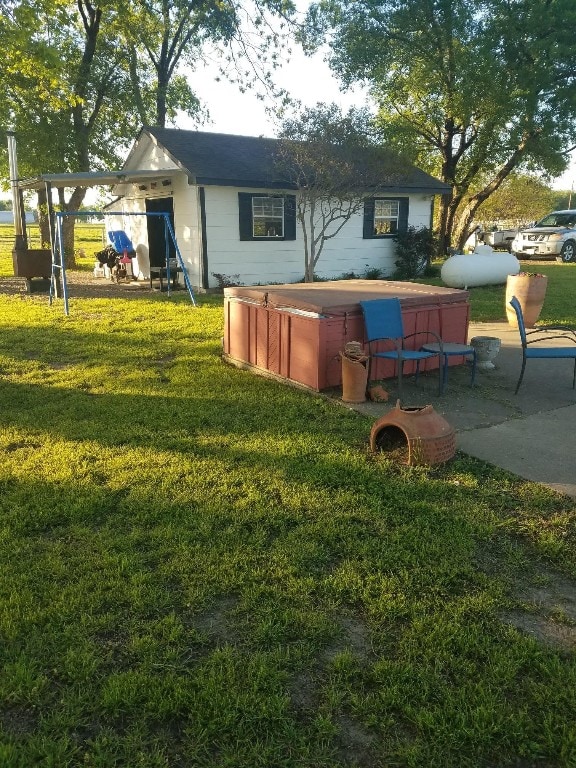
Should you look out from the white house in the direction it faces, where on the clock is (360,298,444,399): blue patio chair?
The blue patio chair is roughly at 10 o'clock from the white house.

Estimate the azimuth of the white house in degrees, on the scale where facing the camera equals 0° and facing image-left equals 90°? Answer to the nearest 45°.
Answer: approximately 45°

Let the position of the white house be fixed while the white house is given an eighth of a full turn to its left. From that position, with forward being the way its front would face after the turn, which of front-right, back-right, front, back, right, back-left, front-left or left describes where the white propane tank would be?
left

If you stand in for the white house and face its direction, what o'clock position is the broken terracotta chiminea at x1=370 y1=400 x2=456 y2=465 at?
The broken terracotta chiminea is roughly at 10 o'clock from the white house.
